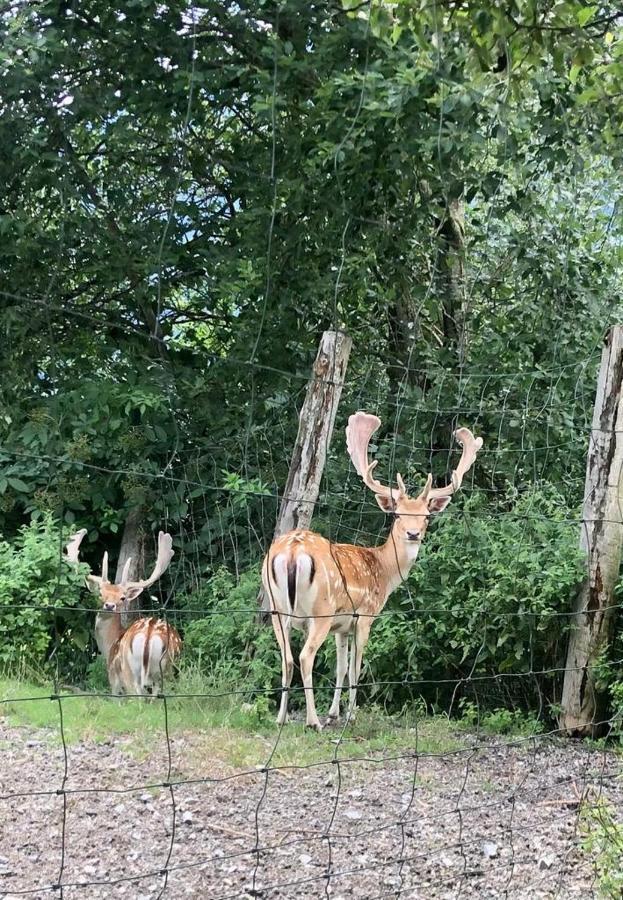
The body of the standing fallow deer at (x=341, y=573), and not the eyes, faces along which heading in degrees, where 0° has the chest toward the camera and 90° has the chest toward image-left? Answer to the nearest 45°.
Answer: approximately 225°

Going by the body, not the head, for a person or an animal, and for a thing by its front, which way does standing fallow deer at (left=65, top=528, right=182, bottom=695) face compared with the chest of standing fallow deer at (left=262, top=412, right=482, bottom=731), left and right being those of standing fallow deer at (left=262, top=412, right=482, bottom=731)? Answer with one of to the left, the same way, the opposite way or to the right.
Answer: to the left

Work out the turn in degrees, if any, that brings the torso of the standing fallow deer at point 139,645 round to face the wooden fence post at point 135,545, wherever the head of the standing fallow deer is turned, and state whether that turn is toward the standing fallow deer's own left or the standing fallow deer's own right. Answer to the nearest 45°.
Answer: approximately 45° to the standing fallow deer's own right

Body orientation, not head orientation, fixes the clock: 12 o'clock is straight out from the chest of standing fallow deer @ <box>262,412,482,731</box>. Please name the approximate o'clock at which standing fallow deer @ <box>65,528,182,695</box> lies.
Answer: standing fallow deer @ <box>65,528,182,695</box> is roughly at 9 o'clock from standing fallow deer @ <box>262,412,482,731</box>.

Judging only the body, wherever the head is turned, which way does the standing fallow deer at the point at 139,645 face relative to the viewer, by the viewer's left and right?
facing away from the viewer and to the left of the viewer
